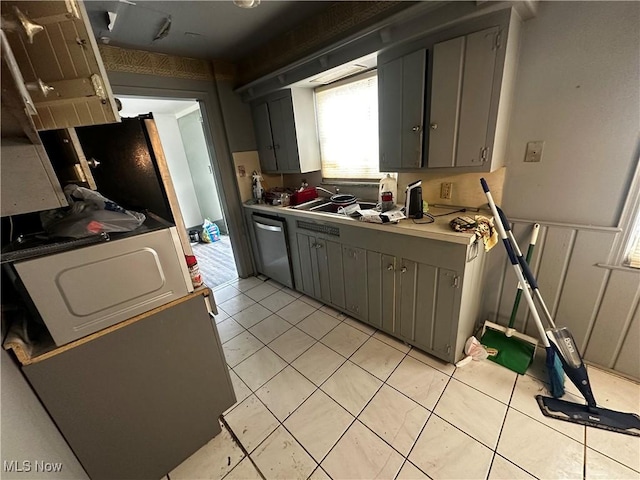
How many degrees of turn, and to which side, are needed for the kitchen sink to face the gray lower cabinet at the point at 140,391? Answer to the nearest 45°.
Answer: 0° — it already faces it

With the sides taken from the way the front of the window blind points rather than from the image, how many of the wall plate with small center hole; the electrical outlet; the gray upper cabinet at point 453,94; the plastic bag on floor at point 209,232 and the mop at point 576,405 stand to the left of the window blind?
4

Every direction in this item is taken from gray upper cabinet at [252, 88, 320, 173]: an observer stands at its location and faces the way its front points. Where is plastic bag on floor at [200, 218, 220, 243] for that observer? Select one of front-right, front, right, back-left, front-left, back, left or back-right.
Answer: right

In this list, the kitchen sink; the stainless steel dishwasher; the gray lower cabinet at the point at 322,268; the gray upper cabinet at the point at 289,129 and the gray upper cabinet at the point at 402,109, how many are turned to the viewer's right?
0

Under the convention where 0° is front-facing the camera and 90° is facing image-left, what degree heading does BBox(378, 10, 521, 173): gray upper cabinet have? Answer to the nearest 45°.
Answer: approximately 45°

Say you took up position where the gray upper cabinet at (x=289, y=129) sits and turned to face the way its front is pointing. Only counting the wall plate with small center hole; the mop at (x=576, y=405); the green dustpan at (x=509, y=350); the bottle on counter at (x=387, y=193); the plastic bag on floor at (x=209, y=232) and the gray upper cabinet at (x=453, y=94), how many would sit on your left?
5

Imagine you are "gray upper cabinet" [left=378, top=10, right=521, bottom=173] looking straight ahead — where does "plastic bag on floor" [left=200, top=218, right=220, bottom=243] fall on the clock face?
The plastic bag on floor is roughly at 2 o'clock from the gray upper cabinet.

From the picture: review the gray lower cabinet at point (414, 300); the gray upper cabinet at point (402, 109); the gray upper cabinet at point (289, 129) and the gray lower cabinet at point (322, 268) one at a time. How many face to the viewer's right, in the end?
0

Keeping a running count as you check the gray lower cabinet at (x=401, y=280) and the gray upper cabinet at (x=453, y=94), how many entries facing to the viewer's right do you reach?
0

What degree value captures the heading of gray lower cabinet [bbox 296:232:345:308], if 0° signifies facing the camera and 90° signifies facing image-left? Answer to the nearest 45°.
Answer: approximately 45°

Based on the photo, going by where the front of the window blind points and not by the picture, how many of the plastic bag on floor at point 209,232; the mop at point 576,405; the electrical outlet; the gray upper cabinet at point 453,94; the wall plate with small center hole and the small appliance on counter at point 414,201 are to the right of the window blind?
1

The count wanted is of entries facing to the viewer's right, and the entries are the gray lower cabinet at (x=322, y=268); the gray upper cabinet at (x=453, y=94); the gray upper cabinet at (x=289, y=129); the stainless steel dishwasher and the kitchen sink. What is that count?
0
